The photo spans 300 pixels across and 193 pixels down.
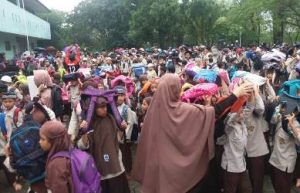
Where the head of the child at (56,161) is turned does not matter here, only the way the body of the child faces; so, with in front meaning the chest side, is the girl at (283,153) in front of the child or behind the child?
behind

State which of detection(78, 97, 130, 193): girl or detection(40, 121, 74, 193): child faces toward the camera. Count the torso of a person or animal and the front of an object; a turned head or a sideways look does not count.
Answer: the girl

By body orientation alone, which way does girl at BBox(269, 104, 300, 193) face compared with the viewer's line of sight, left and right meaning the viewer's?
facing the viewer and to the left of the viewer

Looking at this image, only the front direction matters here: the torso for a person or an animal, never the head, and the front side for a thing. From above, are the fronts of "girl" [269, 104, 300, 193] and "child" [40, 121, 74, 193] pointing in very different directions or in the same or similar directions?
same or similar directions

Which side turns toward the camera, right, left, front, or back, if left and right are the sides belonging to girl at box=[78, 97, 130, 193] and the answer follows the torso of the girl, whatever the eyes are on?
front

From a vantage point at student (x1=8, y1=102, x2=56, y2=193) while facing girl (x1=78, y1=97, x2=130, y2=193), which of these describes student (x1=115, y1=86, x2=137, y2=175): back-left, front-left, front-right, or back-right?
front-left
